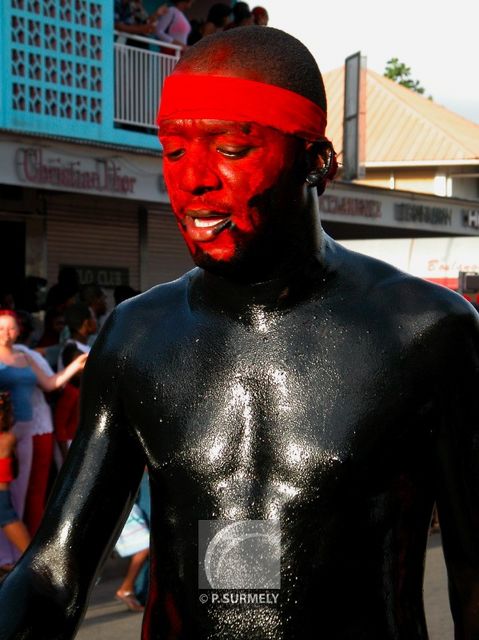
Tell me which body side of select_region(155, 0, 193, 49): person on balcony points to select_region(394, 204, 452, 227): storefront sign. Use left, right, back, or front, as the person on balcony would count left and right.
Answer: left

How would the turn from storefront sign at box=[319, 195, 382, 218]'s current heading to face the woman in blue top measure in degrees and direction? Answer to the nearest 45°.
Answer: approximately 45° to its right

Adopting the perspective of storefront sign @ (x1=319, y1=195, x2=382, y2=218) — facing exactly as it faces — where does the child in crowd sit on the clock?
The child in crowd is roughly at 2 o'clock from the storefront sign.

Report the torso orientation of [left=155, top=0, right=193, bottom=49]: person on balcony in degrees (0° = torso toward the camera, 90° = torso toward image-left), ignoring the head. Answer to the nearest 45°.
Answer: approximately 315°

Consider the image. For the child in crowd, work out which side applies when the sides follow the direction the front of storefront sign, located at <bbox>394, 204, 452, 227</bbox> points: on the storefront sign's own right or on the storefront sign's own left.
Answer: on the storefront sign's own right

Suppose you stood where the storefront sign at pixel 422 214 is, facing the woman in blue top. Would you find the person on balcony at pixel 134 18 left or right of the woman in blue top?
right
